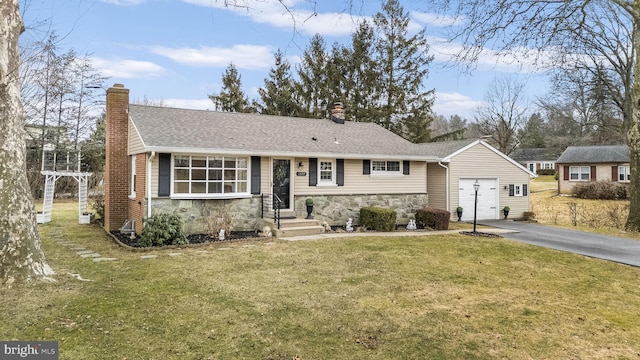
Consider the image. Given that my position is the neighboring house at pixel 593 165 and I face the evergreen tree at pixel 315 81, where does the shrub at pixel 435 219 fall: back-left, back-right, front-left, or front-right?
front-left

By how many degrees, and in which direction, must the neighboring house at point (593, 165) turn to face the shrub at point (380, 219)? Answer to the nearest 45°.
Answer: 0° — it already faces it

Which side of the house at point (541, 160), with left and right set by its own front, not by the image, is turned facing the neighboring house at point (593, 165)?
front

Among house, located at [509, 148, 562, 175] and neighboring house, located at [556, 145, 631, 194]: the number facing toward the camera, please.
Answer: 2

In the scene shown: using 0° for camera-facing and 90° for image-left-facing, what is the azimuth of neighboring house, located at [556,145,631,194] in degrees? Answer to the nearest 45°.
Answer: approximately 0°

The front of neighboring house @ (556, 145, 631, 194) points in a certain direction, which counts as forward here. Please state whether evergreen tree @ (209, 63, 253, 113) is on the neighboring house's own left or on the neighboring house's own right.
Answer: on the neighboring house's own right

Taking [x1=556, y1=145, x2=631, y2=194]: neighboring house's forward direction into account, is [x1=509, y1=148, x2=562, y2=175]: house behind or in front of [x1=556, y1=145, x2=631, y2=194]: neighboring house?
behind

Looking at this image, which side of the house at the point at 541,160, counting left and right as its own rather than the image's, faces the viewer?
front

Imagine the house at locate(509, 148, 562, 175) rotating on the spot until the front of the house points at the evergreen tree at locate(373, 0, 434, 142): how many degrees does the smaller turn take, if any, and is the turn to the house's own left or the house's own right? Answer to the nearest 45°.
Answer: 0° — it already faces it
